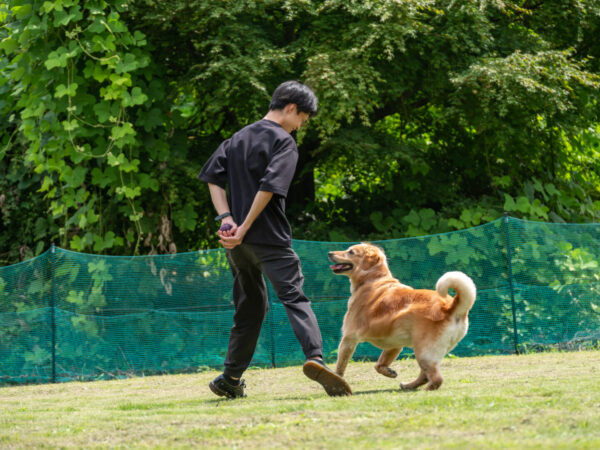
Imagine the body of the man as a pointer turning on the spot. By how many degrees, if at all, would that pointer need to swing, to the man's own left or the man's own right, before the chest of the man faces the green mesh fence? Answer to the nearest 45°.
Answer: approximately 45° to the man's own left

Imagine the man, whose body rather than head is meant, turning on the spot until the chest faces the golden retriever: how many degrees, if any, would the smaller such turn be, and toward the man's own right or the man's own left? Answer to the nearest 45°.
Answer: approximately 45° to the man's own right

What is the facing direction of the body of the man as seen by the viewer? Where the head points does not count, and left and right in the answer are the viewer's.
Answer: facing away from the viewer and to the right of the viewer
